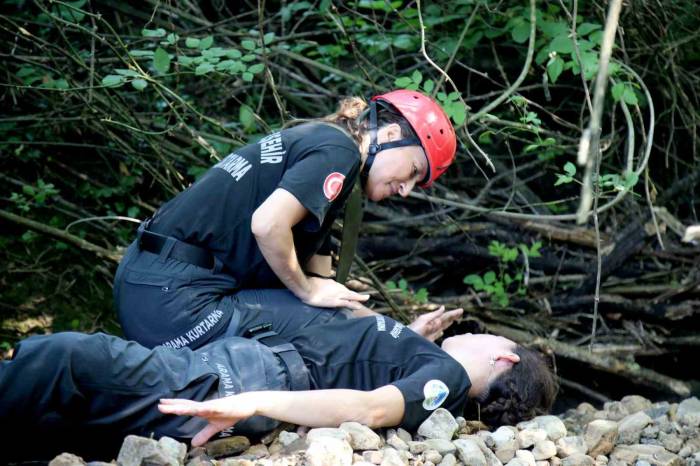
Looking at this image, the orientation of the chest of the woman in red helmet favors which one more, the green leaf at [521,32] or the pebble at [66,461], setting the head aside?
the green leaf

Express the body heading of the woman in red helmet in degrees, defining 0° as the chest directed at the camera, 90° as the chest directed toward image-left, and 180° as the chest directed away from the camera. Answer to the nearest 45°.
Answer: approximately 270°

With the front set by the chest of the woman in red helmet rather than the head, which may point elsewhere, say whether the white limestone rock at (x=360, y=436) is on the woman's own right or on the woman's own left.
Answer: on the woman's own right

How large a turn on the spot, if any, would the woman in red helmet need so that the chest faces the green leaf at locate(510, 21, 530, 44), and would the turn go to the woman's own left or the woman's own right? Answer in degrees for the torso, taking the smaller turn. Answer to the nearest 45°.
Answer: approximately 45° to the woman's own left

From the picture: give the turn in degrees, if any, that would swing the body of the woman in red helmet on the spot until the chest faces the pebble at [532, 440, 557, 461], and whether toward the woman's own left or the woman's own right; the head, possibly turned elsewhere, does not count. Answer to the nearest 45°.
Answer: approximately 45° to the woman's own right

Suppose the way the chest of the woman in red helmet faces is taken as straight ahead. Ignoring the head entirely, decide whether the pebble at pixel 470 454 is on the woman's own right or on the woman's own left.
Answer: on the woman's own right

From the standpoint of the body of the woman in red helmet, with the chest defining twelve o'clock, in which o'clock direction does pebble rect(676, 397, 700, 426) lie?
The pebble is roughly at 12 o'clock from the woman in red helmet.

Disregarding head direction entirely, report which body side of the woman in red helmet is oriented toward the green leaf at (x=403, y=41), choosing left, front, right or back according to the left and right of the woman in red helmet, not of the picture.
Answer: left

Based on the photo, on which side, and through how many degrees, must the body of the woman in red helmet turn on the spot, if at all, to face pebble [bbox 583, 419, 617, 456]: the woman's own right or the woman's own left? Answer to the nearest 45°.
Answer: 0° — they already face it

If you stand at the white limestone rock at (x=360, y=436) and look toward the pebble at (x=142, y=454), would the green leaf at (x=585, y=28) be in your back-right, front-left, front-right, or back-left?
back-right
